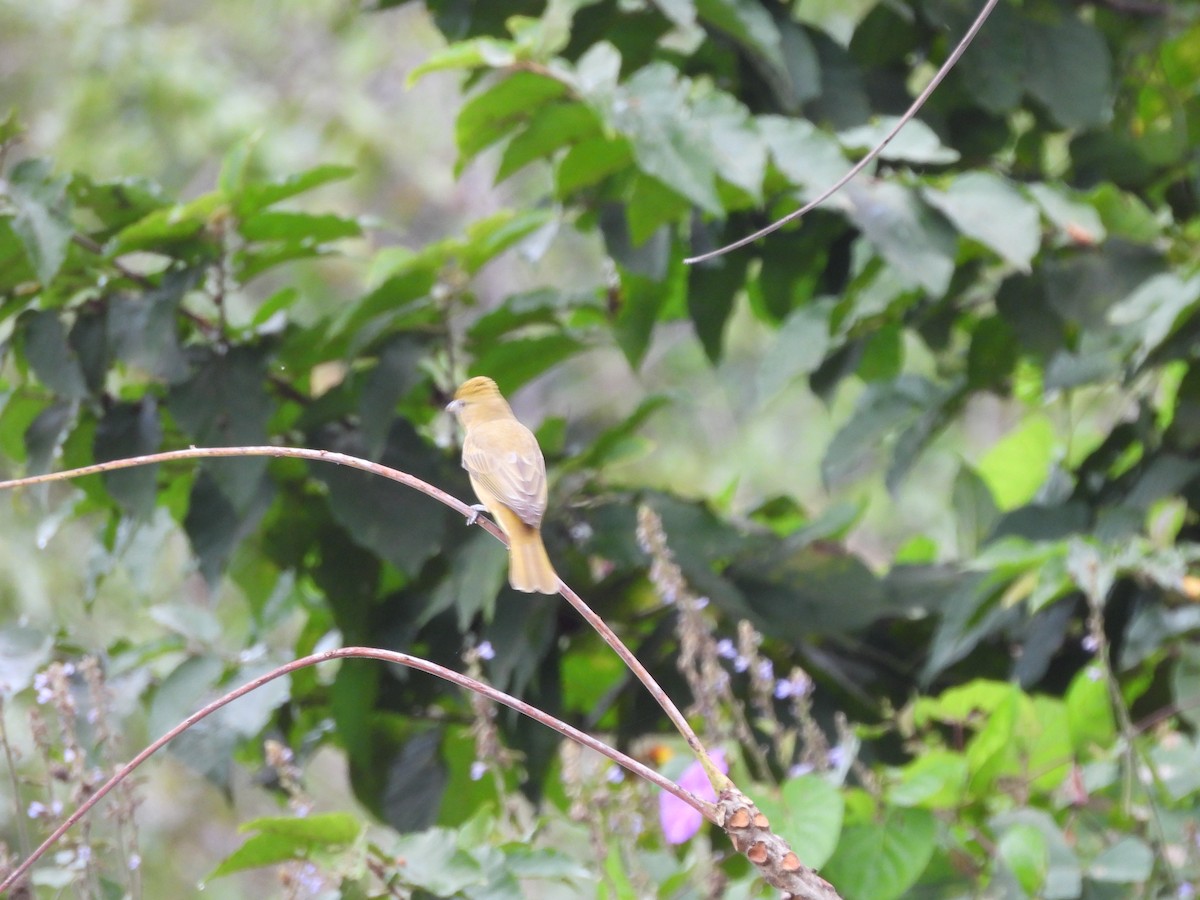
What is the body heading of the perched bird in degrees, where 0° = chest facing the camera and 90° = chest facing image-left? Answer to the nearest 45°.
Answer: approximately 135°

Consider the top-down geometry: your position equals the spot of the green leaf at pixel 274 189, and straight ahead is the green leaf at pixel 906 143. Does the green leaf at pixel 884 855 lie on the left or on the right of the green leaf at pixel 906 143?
right

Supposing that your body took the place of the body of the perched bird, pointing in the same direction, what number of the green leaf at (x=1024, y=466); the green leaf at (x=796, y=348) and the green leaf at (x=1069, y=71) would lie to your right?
3

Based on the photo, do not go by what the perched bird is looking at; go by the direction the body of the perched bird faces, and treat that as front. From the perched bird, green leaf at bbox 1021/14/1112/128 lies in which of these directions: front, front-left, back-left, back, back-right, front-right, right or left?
right

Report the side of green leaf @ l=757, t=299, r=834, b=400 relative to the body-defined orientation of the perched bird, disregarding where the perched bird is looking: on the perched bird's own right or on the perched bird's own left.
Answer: on the perched bird's own right
